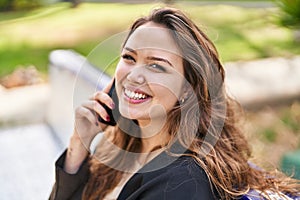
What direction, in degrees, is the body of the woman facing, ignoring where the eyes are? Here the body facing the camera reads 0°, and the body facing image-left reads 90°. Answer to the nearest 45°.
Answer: approximately 45°

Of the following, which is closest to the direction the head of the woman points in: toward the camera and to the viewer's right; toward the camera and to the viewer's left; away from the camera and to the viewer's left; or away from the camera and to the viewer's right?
toward the camera and to the viewer's left
